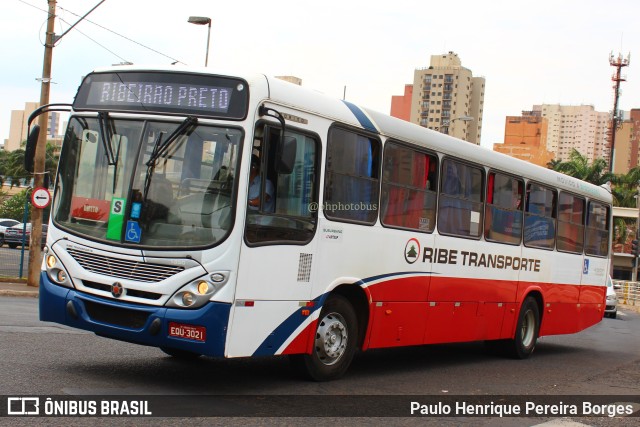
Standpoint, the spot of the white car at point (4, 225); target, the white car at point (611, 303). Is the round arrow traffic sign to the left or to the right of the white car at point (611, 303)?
right

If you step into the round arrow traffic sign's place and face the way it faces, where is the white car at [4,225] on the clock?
The white car is roughly at 6 o'clock from the round arrow traffic sign.

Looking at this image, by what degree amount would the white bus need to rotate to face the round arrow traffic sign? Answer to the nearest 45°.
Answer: approximately 90° to its right

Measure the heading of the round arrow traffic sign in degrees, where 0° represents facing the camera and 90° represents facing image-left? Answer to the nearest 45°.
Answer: approximately 0°

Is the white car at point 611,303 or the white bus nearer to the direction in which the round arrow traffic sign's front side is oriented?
the white bus

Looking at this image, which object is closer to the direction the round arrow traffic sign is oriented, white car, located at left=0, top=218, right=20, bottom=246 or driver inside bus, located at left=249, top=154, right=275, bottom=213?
the driver inside bus

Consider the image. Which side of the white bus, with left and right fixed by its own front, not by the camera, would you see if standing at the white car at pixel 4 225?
right

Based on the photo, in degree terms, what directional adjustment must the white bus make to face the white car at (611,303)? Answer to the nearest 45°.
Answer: approximately 180°

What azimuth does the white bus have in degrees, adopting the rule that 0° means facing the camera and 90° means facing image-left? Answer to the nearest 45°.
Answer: approximately 45°
